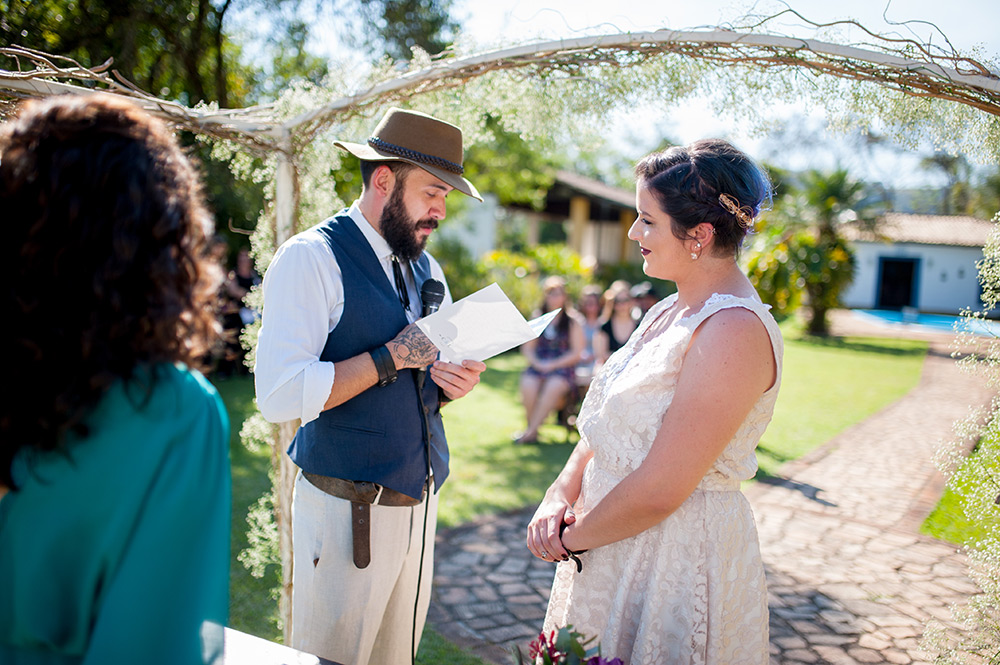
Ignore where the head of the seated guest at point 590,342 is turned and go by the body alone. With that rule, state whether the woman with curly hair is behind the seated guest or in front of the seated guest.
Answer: in front

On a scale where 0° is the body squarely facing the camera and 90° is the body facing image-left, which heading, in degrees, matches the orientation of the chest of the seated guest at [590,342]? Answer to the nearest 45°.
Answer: approximately 45°

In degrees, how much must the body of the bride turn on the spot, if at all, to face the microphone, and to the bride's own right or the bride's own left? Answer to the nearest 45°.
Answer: approximately 45° to the bride's own right

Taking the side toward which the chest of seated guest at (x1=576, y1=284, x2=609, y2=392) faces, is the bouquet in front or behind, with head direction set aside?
in front

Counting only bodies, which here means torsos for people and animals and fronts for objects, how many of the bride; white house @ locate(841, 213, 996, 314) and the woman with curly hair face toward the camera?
1

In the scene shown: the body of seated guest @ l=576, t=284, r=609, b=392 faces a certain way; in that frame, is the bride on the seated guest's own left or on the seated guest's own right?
on the seated guest's own left

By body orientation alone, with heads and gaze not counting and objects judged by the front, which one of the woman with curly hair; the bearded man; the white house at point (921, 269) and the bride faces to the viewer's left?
the bride

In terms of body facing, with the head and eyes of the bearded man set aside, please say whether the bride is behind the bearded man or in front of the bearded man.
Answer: in front

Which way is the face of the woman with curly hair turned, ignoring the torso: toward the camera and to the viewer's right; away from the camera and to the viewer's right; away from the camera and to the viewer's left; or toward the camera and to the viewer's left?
away from the camera and to the viewer's right

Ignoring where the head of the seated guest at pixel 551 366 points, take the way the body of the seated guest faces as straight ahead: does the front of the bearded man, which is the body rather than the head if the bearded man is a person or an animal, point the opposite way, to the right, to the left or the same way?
to the left

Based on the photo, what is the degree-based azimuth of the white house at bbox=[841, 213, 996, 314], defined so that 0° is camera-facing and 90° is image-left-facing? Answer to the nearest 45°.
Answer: approximately 0°
